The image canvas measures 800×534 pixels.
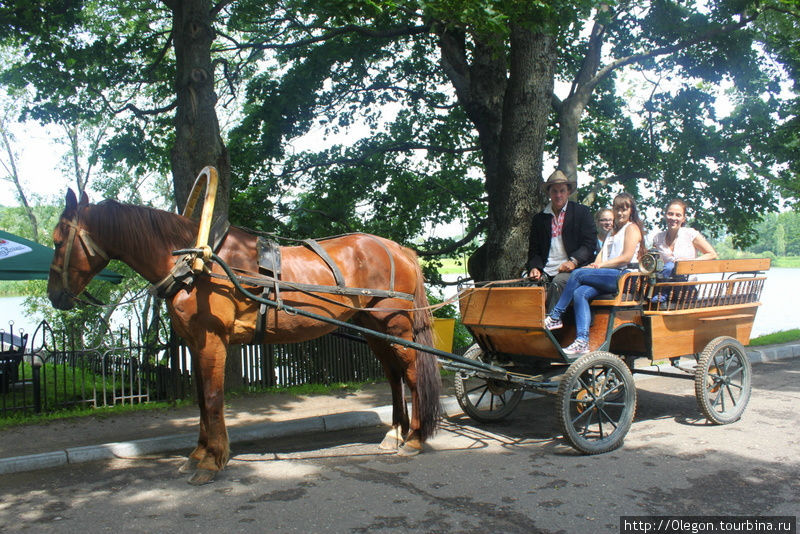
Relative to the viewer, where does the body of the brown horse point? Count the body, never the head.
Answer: to the viewer's left

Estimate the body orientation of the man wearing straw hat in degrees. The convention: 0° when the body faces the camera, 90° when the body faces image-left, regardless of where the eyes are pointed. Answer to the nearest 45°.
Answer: approximately 45°

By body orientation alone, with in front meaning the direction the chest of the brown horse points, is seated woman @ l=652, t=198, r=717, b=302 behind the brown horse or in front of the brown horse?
behind

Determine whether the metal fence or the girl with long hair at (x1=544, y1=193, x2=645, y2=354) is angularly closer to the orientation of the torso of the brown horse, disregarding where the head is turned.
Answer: the metal fence

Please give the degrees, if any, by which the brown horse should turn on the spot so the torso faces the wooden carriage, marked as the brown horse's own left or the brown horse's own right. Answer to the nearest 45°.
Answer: approximately 180°
